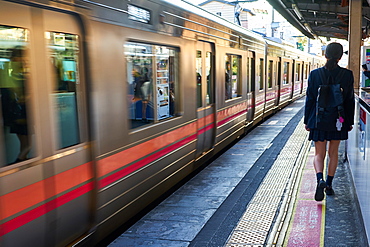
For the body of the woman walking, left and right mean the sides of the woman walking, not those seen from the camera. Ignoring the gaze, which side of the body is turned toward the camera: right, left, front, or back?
back

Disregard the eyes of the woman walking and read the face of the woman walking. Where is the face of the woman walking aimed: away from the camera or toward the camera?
away from the camera

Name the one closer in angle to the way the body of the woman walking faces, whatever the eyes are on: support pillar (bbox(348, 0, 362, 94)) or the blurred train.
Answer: the support pillar

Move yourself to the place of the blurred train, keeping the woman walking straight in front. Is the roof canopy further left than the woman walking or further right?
left

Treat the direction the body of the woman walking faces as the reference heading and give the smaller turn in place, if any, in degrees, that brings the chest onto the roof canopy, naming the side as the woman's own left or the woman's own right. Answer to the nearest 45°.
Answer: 0° — they already face it
